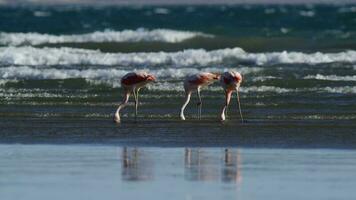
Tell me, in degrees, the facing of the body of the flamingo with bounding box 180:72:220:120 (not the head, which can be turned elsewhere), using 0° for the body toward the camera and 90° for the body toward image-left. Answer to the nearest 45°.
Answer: approximately 90°

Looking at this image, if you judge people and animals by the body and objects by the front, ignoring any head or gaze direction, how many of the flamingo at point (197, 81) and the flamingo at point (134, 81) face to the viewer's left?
2

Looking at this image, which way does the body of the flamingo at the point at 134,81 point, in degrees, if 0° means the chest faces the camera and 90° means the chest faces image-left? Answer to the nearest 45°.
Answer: approximately 90°

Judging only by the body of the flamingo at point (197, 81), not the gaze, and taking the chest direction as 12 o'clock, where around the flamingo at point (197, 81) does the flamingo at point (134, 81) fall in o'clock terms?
the flamingo at point (134, 81) is roughly at 12 o'clock from the flamingo at point (197, 81).

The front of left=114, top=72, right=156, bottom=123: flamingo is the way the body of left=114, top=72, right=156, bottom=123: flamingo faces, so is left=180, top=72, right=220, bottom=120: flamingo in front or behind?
behind
